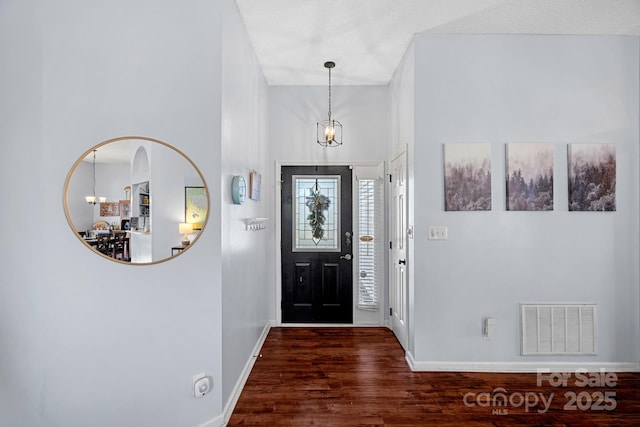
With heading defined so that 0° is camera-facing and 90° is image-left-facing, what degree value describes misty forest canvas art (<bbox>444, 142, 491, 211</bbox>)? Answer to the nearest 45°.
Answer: approximately 0°

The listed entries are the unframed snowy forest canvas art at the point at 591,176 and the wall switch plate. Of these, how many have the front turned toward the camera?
2

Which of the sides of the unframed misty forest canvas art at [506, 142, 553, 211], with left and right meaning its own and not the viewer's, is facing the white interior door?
right

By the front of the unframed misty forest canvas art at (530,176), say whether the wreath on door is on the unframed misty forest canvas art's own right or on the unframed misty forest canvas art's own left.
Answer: on the unframed misty forest canvas art's own right

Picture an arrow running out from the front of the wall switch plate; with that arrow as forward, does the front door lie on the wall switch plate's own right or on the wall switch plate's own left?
on the wall switch plate's own right

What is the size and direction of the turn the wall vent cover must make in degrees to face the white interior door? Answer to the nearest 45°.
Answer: approximately 90° to its right

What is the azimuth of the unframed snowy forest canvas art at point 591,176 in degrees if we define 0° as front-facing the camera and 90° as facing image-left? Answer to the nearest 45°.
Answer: approximately 0°

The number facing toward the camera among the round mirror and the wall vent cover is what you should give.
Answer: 2
